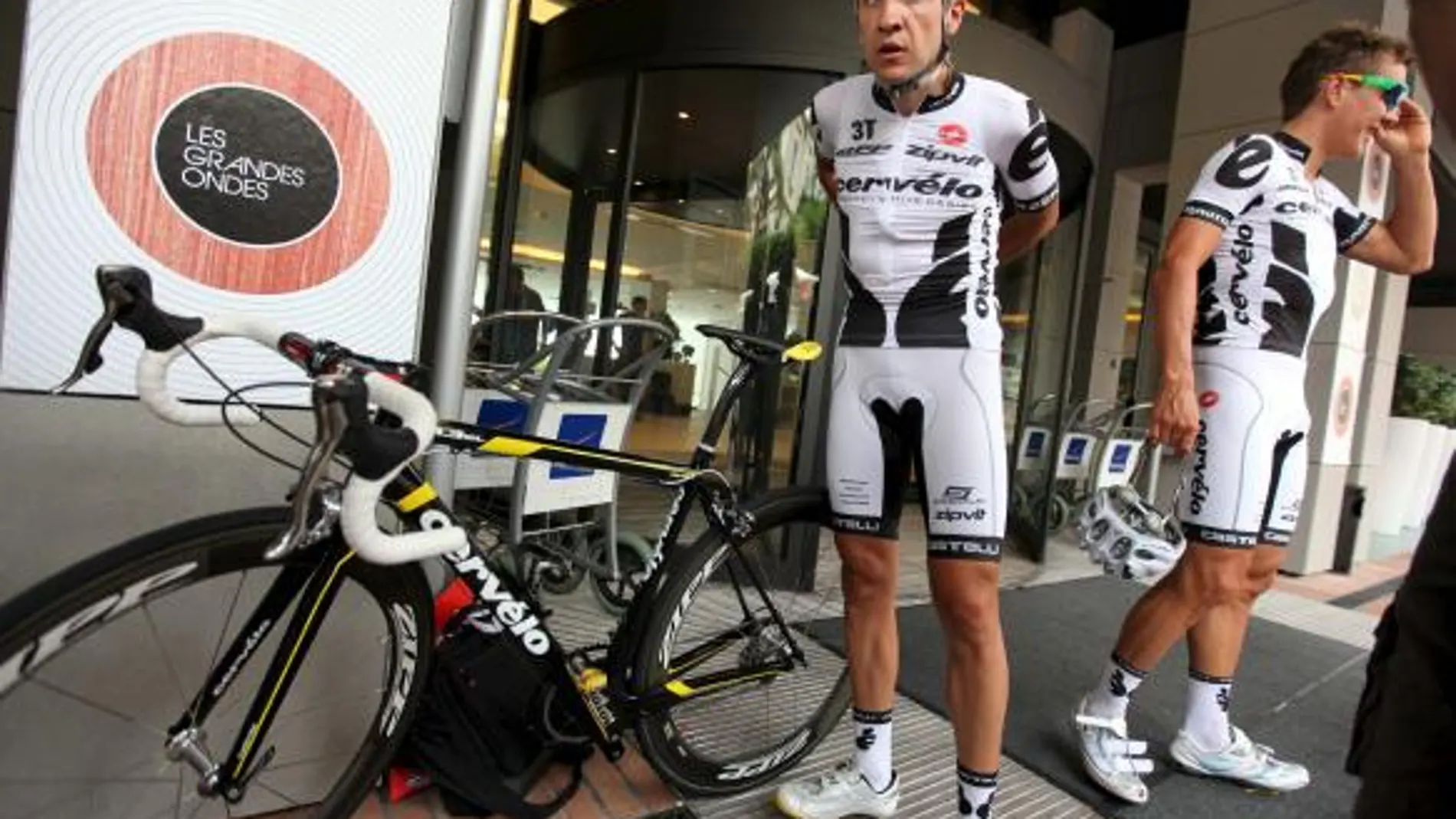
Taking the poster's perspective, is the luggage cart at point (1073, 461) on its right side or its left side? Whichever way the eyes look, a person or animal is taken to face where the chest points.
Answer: on its left

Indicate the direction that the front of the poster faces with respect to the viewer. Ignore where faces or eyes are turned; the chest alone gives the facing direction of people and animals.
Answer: facing the viewer

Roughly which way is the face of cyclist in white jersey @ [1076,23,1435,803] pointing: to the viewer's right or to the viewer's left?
to the viewer's right

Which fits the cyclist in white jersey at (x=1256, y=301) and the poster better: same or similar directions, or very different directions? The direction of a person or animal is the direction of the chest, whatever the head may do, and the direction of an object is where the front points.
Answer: same or similar directions

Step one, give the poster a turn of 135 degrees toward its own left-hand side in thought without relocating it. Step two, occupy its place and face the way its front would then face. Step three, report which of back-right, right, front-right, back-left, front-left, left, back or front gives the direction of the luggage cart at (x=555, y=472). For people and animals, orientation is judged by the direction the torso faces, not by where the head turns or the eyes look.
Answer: front

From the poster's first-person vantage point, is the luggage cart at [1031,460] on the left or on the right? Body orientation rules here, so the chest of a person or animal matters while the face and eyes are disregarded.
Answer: on its left

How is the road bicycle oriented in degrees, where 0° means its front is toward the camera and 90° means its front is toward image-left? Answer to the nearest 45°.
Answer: approximately 45°

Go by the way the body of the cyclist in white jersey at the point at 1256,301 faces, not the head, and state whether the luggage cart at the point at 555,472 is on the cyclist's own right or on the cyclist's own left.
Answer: on the cyclist's own right

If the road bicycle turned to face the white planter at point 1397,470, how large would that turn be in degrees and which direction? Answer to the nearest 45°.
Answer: approximately 180°

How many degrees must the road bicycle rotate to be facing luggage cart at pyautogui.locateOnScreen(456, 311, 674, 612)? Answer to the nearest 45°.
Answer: approximately 135° to its right
